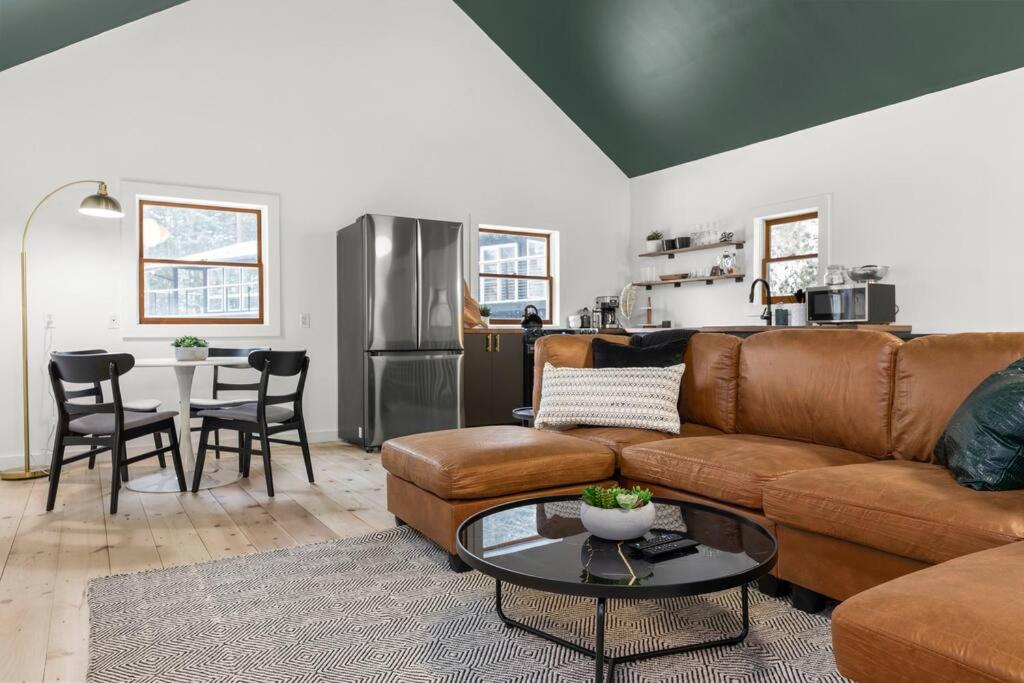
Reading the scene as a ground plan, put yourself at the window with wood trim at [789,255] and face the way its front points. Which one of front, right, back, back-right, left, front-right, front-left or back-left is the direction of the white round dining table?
front

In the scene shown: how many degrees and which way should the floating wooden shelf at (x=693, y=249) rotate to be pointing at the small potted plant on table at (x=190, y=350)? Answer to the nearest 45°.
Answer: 0° — it already faces it

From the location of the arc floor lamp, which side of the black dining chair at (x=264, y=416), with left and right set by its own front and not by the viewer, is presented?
front

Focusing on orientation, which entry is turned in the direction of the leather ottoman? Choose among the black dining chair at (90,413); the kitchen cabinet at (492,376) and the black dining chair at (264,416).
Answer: the kitchen cabinet

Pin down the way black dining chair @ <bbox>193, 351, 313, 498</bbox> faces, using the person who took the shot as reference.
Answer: facing away from the viewer and to the left of the viewer

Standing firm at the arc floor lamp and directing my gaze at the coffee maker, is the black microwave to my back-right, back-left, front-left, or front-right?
front-right

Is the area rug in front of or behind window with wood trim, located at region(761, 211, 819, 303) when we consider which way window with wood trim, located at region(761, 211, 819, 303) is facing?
in front

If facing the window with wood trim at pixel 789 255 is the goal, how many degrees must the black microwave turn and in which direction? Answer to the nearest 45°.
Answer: approximately 90° to its right

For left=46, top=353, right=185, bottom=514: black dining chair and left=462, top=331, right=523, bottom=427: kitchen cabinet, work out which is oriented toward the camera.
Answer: the kitchen cabinet

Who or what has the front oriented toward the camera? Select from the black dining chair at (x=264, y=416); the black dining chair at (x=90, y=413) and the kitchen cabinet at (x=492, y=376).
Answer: the kitchen cabinet

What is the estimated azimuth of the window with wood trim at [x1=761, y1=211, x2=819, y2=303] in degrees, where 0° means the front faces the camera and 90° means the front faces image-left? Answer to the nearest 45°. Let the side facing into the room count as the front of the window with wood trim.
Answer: approximately 45°

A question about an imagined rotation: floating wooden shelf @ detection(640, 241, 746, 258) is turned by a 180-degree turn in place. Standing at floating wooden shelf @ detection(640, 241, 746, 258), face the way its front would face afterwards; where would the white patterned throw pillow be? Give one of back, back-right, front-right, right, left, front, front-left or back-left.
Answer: back-right

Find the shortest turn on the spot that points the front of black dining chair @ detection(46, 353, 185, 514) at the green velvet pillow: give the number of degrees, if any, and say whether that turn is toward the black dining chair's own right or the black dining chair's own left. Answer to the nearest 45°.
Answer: approximately 90° to the black dining chair's own right
